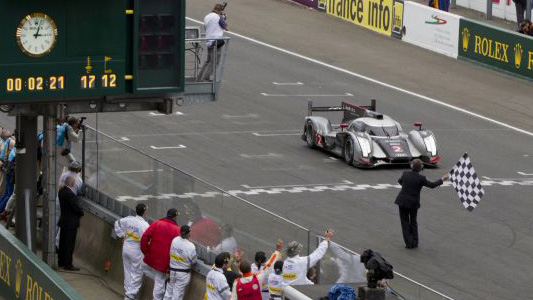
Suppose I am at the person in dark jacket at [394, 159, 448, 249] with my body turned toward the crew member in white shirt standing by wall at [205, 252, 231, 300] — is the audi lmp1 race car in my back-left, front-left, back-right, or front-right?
back-right

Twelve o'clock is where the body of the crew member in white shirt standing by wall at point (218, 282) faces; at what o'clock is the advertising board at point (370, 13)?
The advertising board is roughly at 11 o'clock from the crew member in white shirt standing by wall.

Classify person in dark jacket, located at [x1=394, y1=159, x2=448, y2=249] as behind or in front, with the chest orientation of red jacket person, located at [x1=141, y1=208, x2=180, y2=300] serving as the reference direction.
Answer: in front

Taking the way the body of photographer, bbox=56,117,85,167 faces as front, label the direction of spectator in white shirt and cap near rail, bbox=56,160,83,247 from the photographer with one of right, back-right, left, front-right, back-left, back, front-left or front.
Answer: right

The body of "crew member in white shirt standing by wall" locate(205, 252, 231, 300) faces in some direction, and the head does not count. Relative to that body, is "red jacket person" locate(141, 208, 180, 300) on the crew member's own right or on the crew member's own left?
on the crew member's own left

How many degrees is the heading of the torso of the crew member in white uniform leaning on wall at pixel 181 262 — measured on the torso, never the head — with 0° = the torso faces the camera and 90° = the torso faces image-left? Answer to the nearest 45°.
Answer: approximately 225°

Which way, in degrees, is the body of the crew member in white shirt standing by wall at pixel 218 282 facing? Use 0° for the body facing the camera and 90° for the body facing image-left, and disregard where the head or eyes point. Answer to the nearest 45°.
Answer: approximately 225°

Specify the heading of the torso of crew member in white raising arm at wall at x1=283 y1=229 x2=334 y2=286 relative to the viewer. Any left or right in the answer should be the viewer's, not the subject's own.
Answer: facing away from the viewer and to the right of the viewer

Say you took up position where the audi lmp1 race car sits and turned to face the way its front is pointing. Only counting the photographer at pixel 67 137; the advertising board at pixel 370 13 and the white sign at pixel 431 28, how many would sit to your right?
1

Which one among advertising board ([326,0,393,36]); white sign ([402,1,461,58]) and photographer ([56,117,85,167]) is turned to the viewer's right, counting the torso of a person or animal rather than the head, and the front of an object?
the photographer
